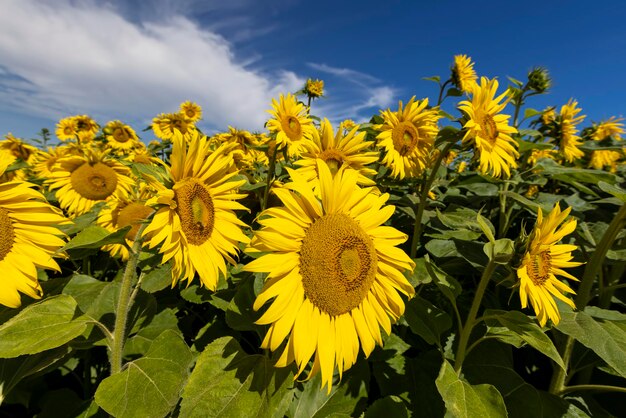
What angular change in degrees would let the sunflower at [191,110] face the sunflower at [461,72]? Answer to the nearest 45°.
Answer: approximately 45° to its left

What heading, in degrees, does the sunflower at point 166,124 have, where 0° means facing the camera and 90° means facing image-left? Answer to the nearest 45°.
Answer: approximately 0°

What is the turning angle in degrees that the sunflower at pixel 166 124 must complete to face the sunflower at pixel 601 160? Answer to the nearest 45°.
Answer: approximately 45° to its left

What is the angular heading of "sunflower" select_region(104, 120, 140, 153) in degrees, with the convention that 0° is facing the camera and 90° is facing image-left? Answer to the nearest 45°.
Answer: approximately 0°

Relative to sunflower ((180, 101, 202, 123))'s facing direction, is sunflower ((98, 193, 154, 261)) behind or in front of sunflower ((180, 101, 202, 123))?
in front

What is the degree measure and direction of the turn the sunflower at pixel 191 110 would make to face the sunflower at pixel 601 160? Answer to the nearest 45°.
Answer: approximately 45° to its left

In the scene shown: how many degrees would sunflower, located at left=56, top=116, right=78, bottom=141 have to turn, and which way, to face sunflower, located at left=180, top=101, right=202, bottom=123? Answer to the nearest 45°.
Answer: approximately 45° to its left

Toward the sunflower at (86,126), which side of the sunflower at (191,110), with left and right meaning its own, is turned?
right

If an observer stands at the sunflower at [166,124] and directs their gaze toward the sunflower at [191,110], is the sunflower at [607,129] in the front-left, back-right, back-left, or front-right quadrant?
back-right
